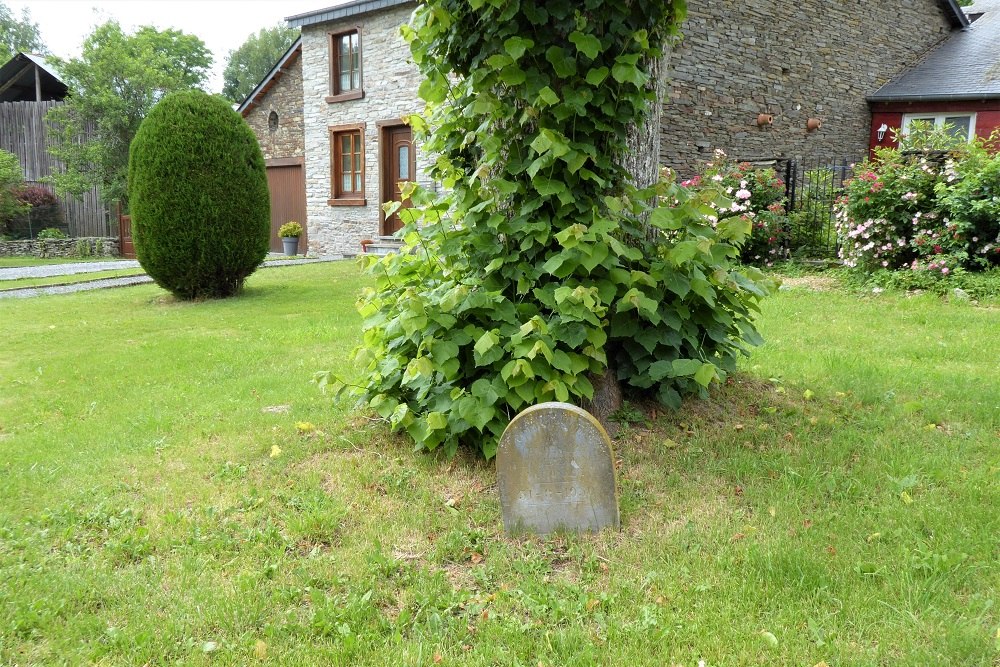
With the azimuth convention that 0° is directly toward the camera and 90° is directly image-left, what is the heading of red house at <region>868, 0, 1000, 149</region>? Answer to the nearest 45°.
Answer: approximately 0°

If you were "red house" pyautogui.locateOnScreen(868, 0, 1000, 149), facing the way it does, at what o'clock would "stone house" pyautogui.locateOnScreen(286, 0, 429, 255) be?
"stone house" pyautogui.locateOnScreen(286, 0, 429, 255) is roughly at 2 o'clock from "red house" pyautogui.locateOnScreen(868, 0, 1000, 149).

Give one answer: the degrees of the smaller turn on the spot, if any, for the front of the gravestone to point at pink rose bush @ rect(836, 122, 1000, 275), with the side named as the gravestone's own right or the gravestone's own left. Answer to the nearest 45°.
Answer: approximately 135° to the gravestone's own left

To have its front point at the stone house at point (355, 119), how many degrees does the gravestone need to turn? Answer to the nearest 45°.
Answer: approximately 180°

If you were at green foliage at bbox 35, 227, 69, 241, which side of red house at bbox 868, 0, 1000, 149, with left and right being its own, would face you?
right

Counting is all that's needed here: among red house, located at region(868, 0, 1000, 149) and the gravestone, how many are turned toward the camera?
2

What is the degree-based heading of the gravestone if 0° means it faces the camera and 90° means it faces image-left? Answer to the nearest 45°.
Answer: approximately 0°

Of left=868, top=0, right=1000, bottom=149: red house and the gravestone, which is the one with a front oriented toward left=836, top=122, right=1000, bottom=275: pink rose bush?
the red house

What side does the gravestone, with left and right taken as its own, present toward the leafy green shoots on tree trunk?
back

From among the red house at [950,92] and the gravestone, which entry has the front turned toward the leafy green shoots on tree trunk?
the red house

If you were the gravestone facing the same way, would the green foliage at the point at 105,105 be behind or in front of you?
behind
